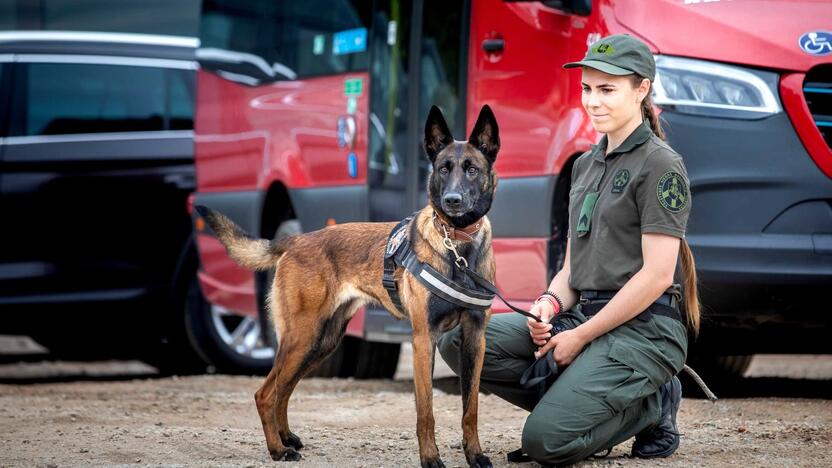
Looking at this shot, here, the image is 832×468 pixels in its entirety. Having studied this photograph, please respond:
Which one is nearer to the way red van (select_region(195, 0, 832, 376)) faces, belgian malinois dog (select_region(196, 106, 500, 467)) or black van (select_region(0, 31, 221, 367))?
the belgian malinois dog

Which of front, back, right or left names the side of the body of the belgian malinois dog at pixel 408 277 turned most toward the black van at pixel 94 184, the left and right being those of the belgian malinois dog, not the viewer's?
back

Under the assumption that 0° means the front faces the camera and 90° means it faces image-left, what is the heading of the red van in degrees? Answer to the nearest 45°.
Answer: approximately 315°

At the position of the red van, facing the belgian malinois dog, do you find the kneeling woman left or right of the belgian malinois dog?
left

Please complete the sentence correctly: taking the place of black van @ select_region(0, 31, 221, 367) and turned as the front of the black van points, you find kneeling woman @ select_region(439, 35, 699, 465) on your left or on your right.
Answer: on your left

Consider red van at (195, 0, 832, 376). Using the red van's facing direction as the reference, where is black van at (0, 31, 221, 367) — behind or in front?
behind

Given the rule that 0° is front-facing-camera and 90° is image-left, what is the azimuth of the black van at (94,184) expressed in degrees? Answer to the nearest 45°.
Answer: approximately 90°

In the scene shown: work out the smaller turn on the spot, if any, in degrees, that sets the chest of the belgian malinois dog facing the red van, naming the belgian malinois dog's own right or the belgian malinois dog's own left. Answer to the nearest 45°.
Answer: approximately 90° to the belgian malinois dog's own left

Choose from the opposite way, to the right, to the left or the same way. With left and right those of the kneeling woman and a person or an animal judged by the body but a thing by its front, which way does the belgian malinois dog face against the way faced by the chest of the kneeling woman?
to the left

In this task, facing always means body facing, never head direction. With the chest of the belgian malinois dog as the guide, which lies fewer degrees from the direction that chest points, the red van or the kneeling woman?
the kneeling woman

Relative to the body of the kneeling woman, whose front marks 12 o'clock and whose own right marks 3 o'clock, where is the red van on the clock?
The red van is roughly at 4 o'clock from the kneeling woman.
